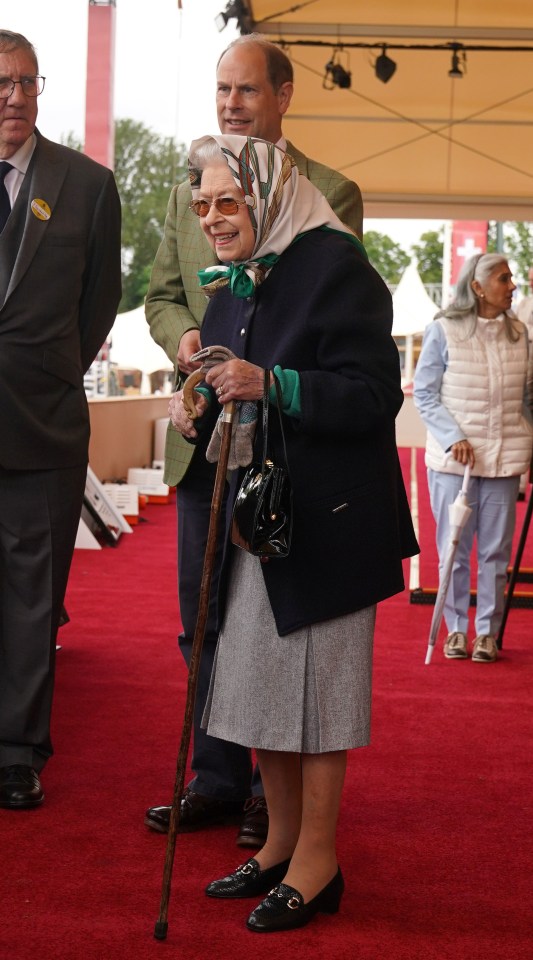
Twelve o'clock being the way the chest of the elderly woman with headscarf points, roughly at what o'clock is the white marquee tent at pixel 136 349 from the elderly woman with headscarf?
The white marquee tent is roughly at 4 o'clock from the elderly woman with headscarf.

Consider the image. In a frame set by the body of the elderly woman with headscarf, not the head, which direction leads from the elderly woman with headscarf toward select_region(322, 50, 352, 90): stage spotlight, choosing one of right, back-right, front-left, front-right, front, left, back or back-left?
back-right

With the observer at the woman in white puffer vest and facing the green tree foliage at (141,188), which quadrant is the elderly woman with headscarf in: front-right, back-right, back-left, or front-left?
back-left

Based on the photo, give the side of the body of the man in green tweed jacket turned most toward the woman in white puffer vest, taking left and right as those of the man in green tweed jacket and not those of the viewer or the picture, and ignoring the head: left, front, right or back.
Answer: back

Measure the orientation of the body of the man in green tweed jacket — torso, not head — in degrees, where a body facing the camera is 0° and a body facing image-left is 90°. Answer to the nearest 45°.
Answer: approximately 45°

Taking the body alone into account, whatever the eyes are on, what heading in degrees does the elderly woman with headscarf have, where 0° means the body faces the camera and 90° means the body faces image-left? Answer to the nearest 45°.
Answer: approximately 45°

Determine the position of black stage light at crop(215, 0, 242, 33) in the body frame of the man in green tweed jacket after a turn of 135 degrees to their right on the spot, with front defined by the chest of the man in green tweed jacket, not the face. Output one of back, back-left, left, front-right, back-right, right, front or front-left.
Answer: front

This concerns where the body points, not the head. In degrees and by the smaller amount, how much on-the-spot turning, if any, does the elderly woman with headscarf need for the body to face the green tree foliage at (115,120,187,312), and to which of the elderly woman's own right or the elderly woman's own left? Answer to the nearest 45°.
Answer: approximately 135° to the elderly woman's own right
